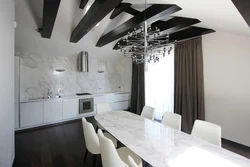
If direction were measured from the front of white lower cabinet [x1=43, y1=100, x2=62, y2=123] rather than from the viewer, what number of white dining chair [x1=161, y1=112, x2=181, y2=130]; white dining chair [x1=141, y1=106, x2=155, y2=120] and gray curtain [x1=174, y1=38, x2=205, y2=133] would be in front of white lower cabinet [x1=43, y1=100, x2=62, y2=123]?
3

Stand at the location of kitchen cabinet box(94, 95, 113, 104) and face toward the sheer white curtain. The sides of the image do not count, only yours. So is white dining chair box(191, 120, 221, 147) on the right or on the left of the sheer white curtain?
right

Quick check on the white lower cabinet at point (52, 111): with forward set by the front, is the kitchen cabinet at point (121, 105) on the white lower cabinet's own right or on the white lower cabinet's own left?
on the white lower cabinet's own left

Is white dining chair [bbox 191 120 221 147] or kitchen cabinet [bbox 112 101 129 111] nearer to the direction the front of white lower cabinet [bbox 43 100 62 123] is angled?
the white dining chair

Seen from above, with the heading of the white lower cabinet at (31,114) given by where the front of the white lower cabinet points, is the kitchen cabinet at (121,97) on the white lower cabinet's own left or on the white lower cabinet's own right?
on the white lower cabinet's own left

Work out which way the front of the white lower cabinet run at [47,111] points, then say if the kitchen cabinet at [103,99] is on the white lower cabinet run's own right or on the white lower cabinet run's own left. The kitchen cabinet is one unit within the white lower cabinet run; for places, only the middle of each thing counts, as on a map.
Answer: on the white lower cabinet's own left

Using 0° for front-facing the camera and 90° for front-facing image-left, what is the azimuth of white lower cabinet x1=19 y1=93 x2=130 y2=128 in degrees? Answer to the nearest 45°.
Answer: approximately 315°

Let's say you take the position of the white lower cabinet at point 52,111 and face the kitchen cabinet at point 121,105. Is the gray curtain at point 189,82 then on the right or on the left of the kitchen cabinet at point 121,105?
right

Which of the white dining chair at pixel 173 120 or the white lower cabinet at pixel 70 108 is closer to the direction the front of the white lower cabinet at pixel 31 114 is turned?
the white dining chair

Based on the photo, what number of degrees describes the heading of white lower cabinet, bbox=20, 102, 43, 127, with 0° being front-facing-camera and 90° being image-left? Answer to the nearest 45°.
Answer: approximately 315°
